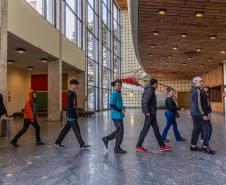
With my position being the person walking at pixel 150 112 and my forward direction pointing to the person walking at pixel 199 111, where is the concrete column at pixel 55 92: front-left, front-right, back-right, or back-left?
back-left

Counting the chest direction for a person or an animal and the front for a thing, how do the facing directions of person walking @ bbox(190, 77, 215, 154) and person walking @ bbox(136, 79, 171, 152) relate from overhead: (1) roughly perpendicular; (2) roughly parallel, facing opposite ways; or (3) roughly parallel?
roughly parallel

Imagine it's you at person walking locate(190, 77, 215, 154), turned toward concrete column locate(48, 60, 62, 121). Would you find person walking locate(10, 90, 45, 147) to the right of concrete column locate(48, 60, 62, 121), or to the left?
left
